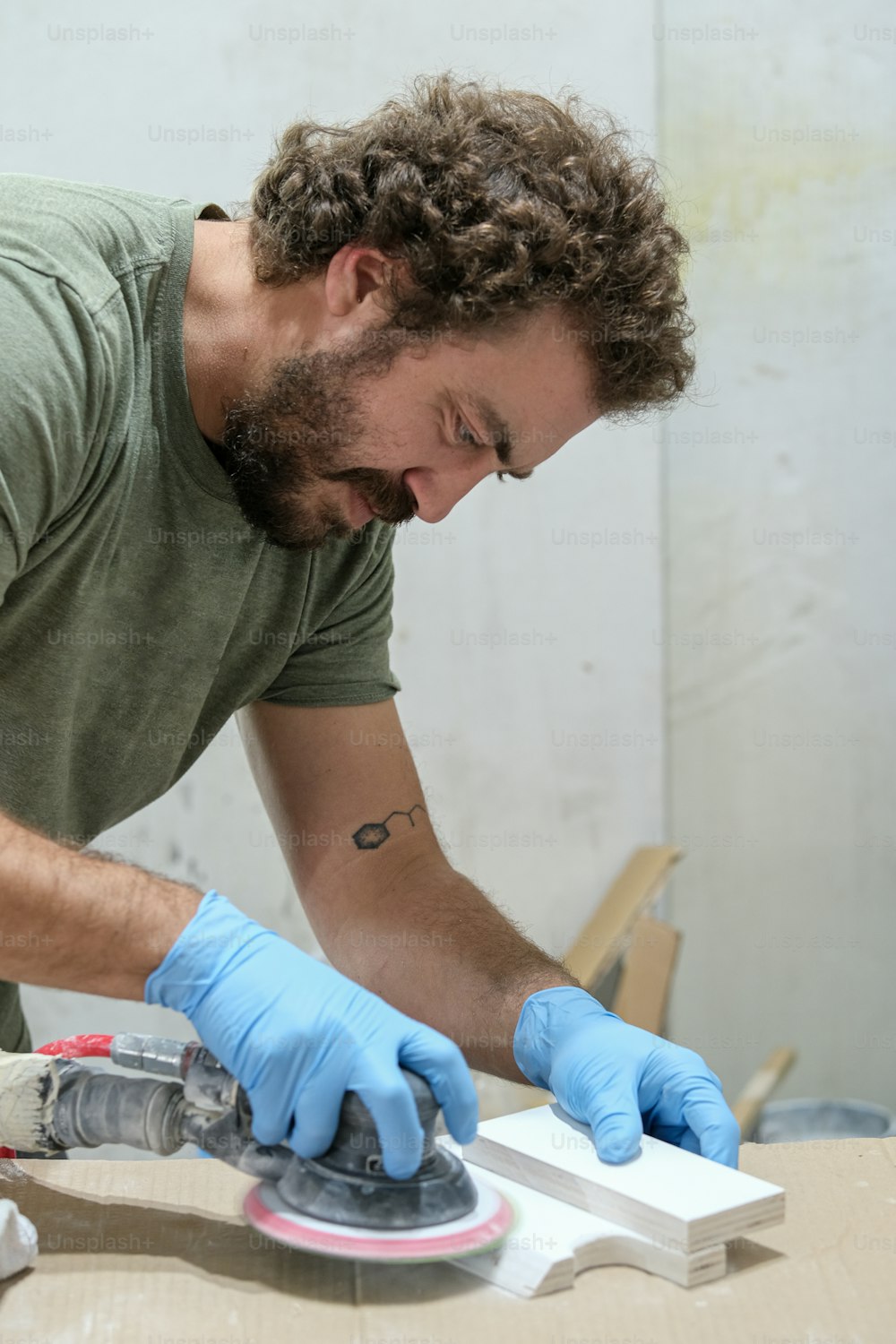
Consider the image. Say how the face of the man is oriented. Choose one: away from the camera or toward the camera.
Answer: toward the camera

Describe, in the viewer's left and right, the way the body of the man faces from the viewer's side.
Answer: facing the viewer and to the right of the viewer

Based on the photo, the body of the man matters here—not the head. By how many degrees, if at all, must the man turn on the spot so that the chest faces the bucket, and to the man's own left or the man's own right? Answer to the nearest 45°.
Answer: approximately 90° to the man's own left
